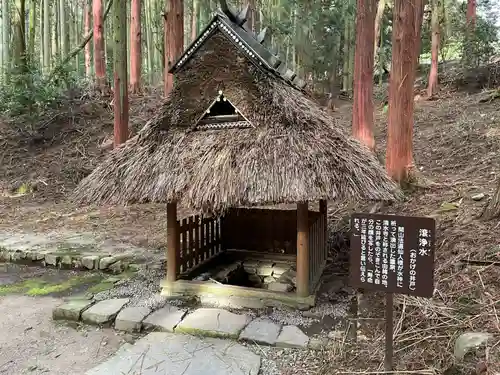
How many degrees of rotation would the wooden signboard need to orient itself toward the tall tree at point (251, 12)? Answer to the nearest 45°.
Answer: approximately 135° to its right

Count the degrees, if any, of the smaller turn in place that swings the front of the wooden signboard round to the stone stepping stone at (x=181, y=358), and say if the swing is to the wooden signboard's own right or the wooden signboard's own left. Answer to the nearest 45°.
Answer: approximately 90° to the wooden signboard's own right

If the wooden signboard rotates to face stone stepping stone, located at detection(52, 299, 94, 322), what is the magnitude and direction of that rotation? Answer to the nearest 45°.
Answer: approximately 90° to its right

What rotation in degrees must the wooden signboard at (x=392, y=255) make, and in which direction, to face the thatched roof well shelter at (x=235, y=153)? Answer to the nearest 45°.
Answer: approximately 135° to its right

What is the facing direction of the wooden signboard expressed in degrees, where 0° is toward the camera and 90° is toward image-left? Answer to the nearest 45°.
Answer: approximately 0°

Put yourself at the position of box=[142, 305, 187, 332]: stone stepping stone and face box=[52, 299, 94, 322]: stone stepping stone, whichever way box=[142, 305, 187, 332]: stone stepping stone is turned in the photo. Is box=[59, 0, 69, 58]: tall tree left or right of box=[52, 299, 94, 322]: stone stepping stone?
right

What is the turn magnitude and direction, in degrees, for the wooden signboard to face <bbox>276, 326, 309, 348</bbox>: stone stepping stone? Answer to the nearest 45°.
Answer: approximately 135° to its right

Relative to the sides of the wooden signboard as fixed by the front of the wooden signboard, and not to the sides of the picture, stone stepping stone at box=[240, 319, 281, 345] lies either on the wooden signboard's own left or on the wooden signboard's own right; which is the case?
on the wooden signboard's own right

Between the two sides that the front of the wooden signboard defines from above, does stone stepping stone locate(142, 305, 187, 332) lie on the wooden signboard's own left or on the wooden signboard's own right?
on the wooden signboard's own right
